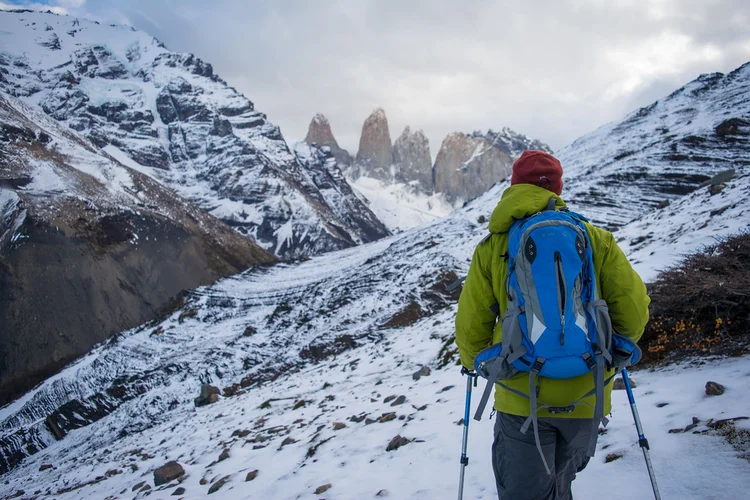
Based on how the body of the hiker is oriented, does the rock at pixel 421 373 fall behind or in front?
in front

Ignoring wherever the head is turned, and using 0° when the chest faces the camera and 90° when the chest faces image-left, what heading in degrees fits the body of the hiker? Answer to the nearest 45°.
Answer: approximately 180°

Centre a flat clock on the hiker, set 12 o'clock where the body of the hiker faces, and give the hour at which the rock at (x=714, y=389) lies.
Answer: The rock is roughly at 1 o'clock from the hiker.

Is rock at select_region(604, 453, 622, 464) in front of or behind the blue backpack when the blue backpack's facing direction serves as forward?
behind

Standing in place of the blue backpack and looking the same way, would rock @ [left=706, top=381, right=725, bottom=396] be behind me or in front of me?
behind

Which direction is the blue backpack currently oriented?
toward the camera

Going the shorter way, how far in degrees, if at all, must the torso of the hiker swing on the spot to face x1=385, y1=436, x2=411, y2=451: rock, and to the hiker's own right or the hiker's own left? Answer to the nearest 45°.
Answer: approximately 45° to the hiker's own left

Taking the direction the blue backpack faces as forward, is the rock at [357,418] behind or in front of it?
behind
